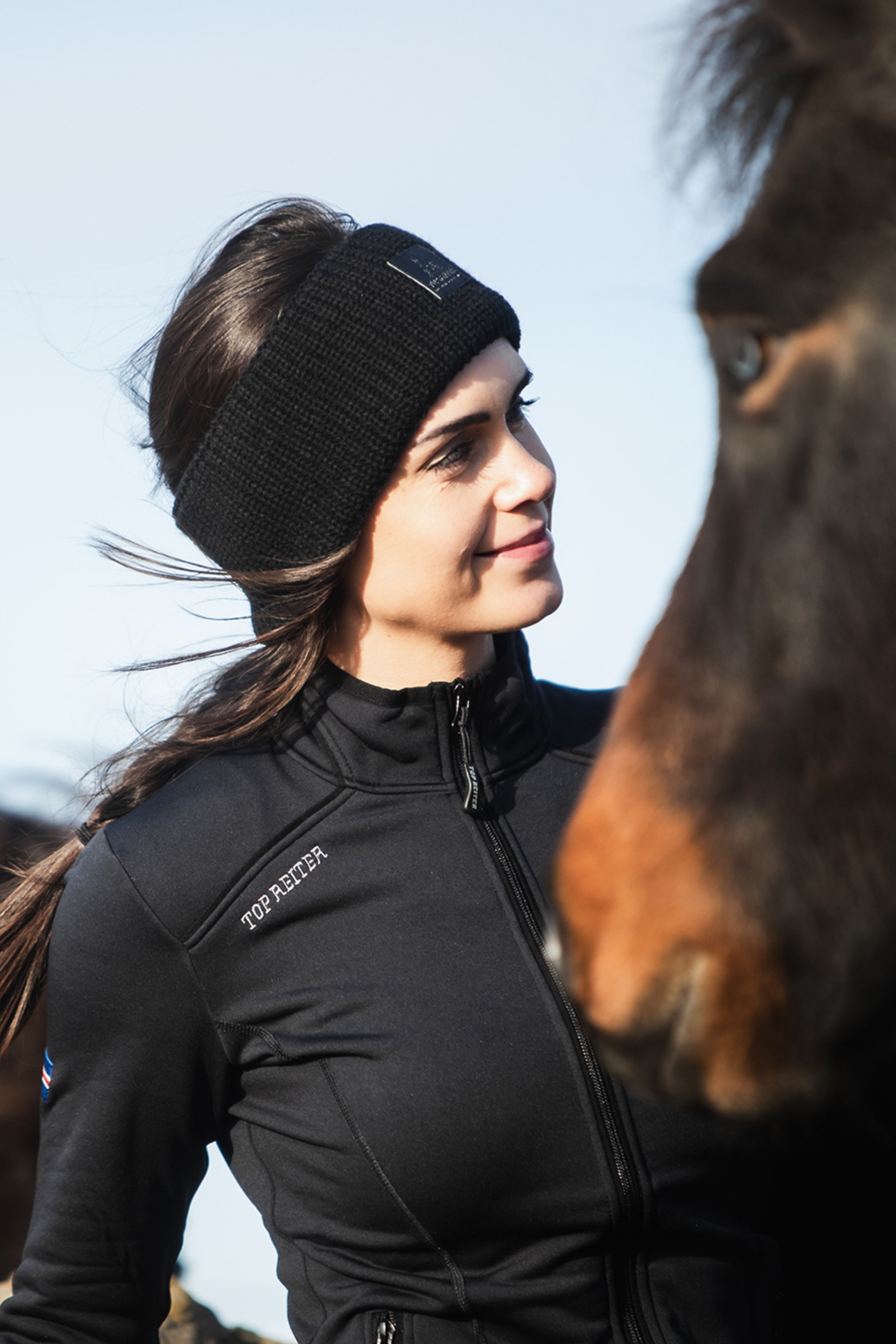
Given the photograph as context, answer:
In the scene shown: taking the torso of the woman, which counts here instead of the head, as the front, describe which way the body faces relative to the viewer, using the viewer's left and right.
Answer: facing the viewer and to the right of the viewer

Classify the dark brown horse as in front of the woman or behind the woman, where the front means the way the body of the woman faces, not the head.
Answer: in front
